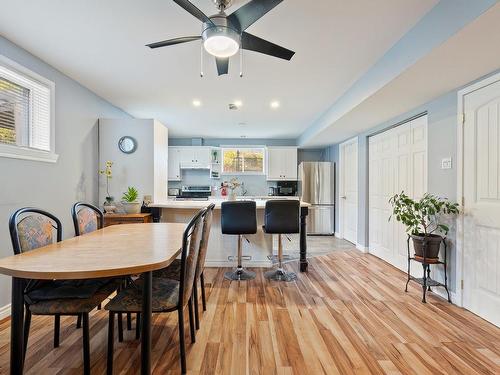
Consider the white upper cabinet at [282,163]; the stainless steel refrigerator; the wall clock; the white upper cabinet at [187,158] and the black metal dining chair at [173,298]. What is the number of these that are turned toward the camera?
4

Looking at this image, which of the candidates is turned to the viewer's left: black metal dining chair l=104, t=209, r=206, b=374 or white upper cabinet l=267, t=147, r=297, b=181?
the black metal dining chair

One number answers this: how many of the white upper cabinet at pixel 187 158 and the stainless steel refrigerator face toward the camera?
2

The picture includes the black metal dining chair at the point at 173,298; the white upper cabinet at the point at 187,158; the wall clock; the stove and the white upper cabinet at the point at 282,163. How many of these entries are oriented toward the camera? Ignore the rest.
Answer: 4

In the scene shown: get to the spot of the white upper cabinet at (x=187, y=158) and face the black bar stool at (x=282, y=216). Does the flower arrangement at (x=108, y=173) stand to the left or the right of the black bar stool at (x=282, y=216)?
right

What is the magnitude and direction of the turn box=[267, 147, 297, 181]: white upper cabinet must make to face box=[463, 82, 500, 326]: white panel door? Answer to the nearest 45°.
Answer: approximately 45° to its left

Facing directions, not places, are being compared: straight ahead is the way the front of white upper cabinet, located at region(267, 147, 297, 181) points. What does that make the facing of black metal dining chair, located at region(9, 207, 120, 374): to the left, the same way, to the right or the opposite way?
to the left

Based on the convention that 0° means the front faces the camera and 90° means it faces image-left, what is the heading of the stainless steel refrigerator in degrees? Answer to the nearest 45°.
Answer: approximately 0°

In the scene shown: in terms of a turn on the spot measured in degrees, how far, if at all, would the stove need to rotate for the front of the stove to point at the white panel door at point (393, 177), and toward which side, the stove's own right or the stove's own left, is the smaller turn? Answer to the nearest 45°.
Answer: approximately 45° to the stove's own left

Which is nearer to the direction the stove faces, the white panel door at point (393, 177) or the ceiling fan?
the ceiling fan

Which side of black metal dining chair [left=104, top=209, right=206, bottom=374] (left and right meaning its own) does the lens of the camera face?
left
